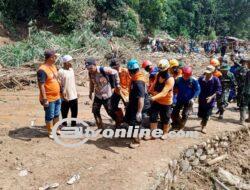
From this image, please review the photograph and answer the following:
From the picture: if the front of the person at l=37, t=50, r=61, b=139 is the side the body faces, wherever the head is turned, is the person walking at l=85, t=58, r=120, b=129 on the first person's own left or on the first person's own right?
on the first person's own left

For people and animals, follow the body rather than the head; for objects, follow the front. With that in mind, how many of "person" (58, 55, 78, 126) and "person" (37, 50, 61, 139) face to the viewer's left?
0

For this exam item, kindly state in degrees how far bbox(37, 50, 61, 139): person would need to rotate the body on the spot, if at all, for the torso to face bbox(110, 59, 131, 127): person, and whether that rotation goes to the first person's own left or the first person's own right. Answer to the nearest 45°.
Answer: approximately 45° to the first person's own left

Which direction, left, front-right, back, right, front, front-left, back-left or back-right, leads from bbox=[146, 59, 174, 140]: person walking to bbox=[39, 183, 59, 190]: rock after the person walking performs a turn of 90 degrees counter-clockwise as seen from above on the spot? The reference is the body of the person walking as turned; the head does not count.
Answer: right

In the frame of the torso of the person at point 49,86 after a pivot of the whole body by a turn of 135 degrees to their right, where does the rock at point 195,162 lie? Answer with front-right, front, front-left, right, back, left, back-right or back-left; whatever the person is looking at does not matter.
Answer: back

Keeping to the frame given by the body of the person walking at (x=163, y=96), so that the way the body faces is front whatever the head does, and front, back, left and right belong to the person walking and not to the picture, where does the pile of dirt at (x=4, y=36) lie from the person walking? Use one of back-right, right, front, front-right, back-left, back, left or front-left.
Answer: right

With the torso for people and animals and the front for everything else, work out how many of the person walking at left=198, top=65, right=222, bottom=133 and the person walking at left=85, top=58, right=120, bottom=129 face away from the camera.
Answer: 0

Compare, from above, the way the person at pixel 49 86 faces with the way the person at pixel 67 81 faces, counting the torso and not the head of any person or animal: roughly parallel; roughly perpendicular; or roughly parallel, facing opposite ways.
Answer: roughly parallel

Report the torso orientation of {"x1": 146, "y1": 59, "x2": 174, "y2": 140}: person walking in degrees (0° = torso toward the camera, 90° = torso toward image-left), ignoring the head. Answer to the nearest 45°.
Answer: approximately 45°

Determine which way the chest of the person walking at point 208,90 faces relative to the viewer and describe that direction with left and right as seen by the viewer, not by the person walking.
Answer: facing the viewer and to the left of the viewer

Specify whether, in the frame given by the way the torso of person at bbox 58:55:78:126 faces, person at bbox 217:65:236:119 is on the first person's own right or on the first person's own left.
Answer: on the first person's own left
